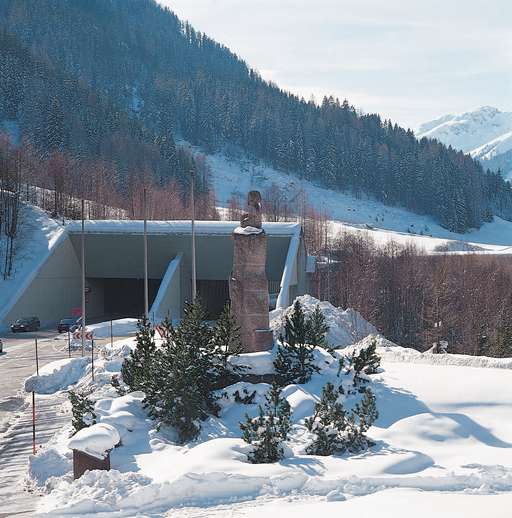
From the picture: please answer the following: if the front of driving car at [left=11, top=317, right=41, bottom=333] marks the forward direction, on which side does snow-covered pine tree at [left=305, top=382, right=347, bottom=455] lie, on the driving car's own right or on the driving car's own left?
on the driving car's own left

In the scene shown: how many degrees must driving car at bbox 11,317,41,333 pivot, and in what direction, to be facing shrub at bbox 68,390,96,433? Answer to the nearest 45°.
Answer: approximately 45° to its left

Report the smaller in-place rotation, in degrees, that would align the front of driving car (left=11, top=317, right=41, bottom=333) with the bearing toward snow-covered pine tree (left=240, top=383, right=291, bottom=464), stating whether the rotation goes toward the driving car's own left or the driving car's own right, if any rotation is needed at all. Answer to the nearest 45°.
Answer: approximately 45° to the driving car's own left

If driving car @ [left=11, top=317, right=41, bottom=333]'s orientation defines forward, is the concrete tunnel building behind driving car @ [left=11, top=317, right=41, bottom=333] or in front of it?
behind

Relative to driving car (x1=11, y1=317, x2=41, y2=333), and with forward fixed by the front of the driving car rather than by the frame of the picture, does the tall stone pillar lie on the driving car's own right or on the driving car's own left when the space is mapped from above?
on the driving car's own left

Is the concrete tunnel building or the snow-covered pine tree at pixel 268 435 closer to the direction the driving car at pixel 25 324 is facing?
the snow-covered pine tree

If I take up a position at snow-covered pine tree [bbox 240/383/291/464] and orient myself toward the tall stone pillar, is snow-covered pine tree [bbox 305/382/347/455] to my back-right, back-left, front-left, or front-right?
front-right

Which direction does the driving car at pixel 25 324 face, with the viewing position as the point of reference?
facing the viewer and to the left of the viewer

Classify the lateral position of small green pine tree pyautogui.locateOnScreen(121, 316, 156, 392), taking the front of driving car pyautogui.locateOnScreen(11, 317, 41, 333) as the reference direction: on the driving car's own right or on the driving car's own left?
on the driving car's own left
